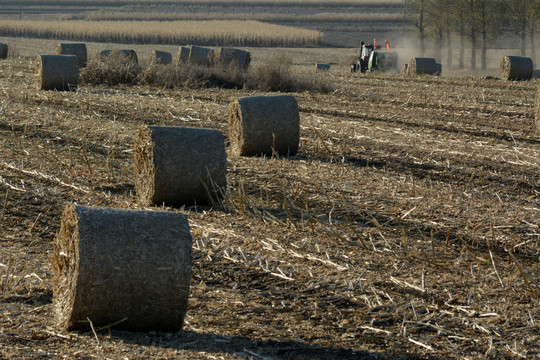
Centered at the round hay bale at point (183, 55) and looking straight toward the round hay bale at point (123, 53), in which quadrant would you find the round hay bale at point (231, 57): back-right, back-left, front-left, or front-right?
back-left

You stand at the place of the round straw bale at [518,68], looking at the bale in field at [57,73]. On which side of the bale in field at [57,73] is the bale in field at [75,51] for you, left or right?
right

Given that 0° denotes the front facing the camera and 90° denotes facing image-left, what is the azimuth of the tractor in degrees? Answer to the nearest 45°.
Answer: approximately 45°

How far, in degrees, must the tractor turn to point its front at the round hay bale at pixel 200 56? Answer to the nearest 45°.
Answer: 0° — it already faces it

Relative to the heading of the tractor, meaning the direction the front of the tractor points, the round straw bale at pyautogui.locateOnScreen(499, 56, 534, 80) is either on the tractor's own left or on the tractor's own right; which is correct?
on the tractor's own left

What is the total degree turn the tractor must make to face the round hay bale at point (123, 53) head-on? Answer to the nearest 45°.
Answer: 0° — it already faces it

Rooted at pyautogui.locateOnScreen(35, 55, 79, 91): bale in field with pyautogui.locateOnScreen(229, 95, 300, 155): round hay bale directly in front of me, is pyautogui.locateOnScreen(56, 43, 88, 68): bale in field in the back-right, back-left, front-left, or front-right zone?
back-left
